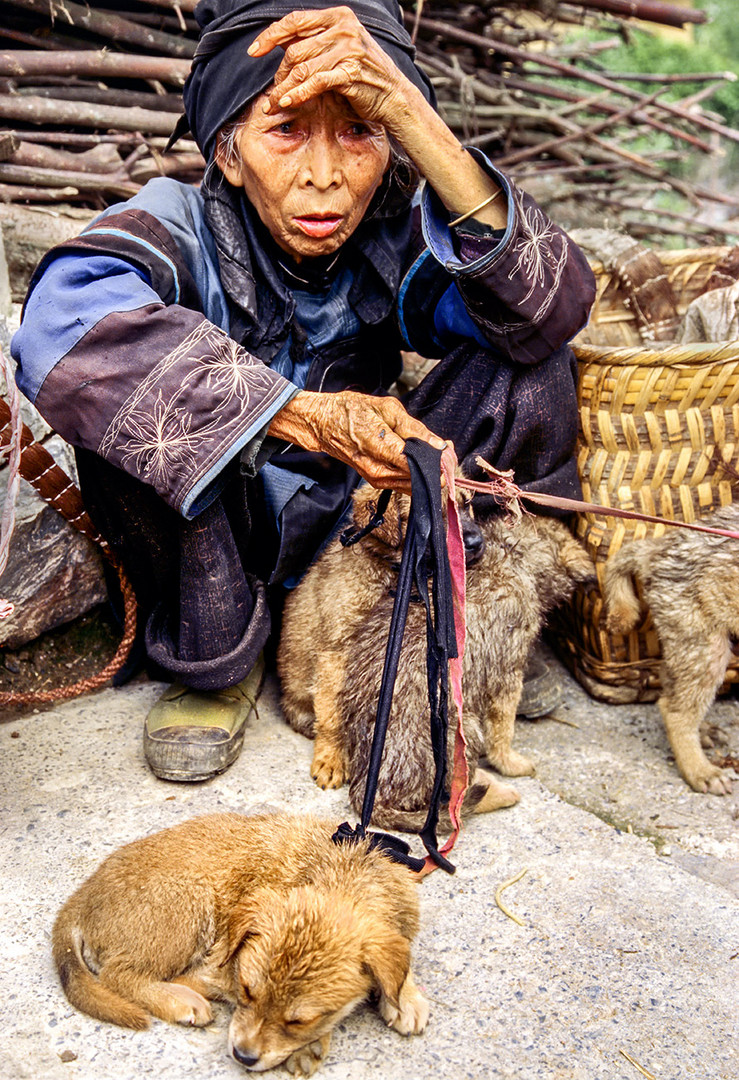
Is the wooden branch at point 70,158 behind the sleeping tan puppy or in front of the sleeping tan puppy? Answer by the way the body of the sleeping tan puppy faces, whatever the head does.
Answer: behind

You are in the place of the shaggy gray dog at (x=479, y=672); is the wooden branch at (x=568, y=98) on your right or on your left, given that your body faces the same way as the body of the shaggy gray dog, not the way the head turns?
on your left

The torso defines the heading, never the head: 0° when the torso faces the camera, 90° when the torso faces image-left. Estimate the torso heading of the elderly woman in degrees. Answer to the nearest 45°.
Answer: approximately 0°

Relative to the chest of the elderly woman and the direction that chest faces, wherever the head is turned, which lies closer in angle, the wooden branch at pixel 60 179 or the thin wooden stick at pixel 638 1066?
the thin wooden stick

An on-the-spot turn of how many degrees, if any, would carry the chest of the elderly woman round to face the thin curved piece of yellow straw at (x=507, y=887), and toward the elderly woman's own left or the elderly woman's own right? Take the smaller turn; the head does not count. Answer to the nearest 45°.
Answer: approximately 45° to the elderly woman's own left

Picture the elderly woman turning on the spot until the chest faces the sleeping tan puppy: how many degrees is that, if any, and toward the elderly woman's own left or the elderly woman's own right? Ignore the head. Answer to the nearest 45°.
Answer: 0° — they already face it

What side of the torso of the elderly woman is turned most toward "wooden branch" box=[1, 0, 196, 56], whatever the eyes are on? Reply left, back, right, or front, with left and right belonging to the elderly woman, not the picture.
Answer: back
